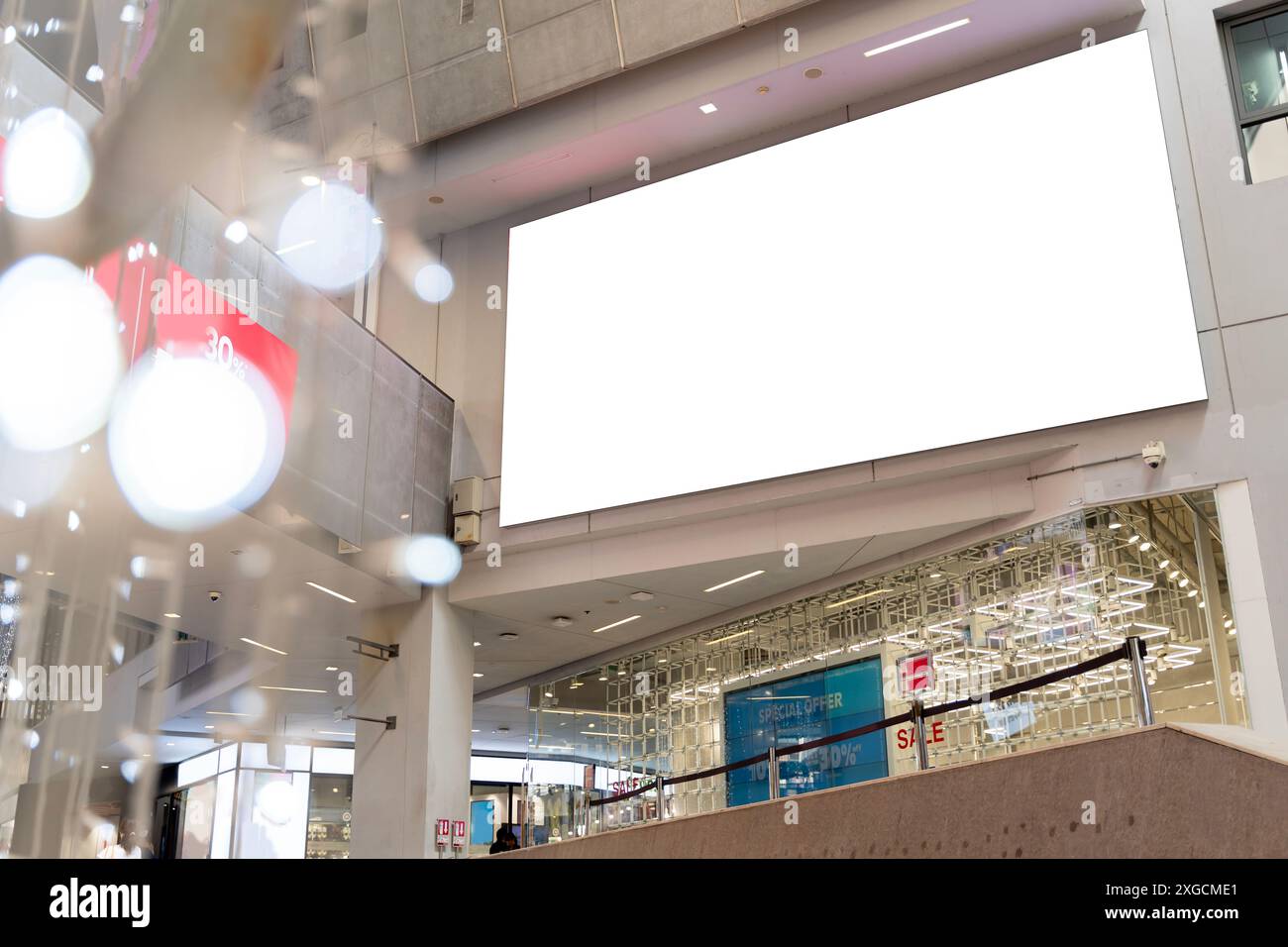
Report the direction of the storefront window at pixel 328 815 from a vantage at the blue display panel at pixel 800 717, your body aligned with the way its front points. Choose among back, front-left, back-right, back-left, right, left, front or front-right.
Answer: right

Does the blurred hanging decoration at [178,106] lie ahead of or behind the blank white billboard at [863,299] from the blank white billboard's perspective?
ahead

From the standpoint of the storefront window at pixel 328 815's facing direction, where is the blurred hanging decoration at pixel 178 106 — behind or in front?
in front

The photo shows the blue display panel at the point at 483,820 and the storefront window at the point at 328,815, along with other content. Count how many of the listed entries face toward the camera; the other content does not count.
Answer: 2

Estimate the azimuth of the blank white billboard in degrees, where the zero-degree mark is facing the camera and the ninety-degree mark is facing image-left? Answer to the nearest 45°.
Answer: approximately 45°

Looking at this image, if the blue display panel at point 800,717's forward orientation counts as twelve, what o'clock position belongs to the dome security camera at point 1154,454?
The dome security camera is roughly at 9 o'clock from the blue display panel.
